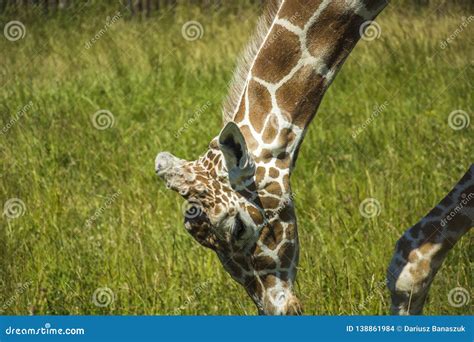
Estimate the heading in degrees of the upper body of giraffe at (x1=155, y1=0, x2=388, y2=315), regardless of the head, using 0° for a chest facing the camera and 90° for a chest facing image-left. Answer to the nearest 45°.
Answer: approximately 90°
